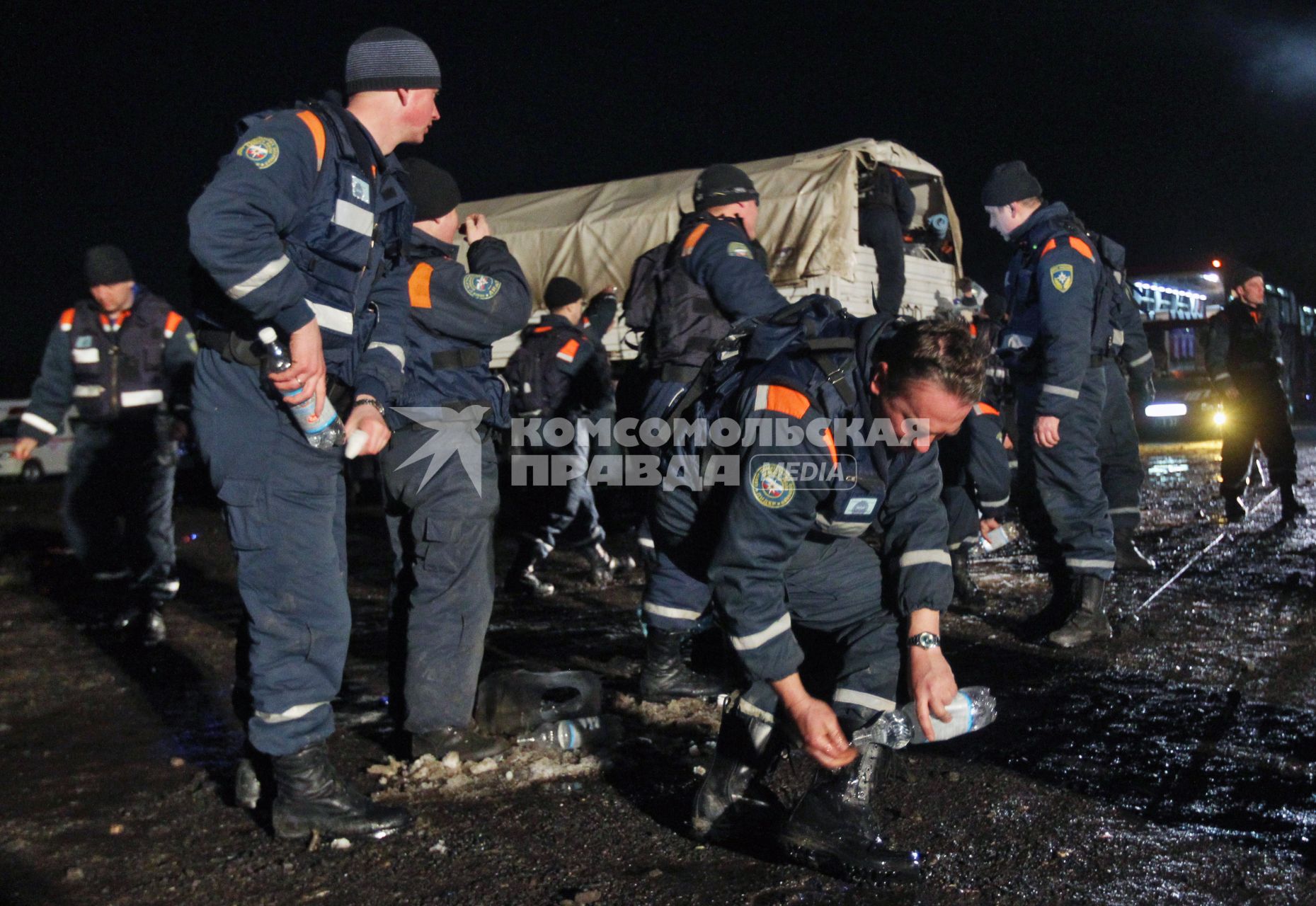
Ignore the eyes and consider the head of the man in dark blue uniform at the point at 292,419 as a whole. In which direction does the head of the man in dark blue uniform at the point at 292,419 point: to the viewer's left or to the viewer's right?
to the viewer's right

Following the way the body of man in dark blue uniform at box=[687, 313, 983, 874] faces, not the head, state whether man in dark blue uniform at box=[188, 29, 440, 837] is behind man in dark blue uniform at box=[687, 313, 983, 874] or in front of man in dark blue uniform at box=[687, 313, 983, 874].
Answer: behind

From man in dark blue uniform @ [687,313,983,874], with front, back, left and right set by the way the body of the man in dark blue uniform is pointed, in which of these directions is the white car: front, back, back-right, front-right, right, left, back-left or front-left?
back

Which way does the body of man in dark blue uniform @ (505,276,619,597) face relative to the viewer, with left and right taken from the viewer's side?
facing away from the viewer and to the right of the viewer

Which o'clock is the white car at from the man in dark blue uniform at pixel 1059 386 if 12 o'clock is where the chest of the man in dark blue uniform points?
The white car is roughly at 1 o'clock from the man in dark blue uniform.

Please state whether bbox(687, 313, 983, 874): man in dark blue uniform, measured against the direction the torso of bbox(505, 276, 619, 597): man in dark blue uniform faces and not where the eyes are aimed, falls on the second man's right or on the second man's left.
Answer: on the second man's right

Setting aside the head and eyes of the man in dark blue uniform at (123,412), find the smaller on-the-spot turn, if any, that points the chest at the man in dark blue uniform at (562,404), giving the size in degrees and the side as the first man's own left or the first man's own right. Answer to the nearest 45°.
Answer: approximately 90° to the first man's own left

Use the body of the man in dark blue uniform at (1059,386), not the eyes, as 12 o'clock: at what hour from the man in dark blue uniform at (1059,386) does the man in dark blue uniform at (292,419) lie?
the man in dark blue uniform at (292,419) is roughly at 10 o'clock from the man in dark blue uniform at (1059,386).

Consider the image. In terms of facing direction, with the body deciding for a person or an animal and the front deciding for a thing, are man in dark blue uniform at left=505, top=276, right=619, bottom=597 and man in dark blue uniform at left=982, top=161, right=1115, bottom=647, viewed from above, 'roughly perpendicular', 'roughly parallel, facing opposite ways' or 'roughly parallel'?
roughly perpendicular

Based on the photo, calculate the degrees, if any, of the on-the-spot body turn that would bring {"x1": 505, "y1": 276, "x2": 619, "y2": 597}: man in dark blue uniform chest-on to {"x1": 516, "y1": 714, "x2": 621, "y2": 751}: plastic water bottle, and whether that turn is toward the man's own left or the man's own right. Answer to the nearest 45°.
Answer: approximately 135° to the man's own right

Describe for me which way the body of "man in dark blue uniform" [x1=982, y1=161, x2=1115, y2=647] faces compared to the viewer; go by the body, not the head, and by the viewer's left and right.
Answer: facing to the left of the viewer

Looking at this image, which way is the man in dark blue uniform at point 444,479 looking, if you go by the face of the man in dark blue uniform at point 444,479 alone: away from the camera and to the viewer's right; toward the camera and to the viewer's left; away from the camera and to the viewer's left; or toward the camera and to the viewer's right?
away from the camera and to the viewer's right
